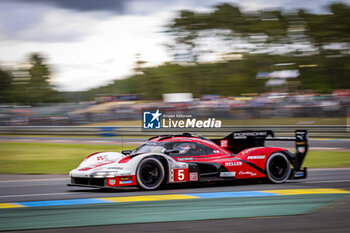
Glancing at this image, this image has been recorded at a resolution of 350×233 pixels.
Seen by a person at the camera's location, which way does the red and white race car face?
facing the viewer and to the left of the viewer

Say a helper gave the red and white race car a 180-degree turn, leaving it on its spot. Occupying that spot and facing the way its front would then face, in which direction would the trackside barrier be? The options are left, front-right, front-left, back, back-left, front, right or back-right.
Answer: front-left
